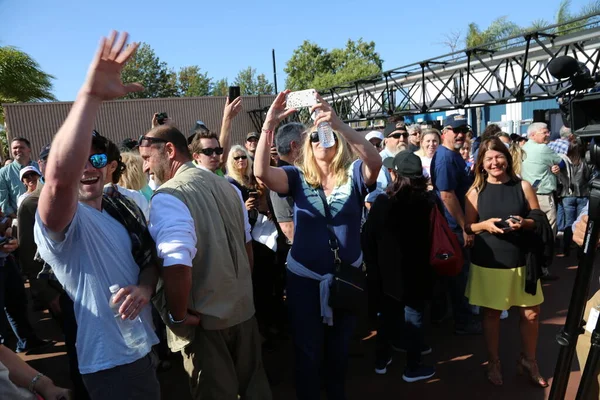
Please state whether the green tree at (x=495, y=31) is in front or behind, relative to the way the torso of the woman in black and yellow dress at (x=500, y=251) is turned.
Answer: behind

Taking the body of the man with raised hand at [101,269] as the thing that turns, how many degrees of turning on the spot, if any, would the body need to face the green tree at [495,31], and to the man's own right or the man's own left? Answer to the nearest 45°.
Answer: approximately 90° to the man's own left

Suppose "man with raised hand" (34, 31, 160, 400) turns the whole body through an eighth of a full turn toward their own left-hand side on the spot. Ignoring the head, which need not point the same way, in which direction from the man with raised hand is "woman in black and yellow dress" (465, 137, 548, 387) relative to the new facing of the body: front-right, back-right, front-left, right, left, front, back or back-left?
front

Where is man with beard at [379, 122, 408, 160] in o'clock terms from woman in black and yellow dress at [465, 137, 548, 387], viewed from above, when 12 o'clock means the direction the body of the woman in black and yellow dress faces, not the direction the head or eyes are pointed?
The man with beard is roughly at 5 o'clock from the woman in black and yellow dress.

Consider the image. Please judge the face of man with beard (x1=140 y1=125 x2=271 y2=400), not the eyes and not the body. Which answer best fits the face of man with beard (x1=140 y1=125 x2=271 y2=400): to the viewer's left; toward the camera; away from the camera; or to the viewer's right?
to the viewer's left

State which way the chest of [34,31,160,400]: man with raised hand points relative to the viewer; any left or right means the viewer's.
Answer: facing the viewer and to the right of the viewer

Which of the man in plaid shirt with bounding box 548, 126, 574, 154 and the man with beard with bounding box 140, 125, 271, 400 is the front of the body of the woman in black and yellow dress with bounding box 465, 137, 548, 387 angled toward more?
the man with beard

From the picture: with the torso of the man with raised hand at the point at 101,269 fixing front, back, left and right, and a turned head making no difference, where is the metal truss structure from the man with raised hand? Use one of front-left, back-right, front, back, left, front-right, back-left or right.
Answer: left

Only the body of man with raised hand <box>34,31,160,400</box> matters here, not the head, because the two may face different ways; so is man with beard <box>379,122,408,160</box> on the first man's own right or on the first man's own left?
on the first man's own left

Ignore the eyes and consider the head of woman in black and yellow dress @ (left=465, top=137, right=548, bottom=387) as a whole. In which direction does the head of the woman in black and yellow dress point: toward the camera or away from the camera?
toward the camera

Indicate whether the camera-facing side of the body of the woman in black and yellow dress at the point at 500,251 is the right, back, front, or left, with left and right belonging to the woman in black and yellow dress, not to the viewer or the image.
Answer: front
